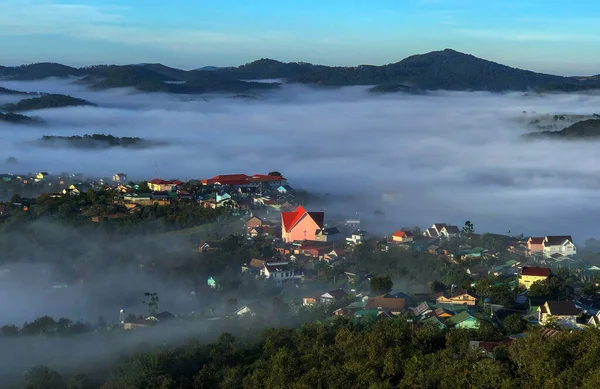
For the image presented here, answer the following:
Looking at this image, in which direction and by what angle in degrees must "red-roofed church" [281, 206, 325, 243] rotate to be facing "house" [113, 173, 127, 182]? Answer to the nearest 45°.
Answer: approximately 135° to its right

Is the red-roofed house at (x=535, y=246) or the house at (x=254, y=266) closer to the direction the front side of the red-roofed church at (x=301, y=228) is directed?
the house

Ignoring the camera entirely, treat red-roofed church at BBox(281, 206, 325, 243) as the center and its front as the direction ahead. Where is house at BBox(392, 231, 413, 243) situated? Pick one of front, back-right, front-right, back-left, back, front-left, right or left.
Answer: left

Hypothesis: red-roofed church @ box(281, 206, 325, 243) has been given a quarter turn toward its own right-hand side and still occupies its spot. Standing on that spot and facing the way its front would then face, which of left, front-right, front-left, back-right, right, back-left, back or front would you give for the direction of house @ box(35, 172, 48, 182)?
front-right

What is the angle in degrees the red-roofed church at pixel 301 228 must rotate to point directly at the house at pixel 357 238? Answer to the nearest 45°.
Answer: approximately 90° to its left

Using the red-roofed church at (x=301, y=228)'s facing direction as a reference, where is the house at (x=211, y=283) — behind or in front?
in front

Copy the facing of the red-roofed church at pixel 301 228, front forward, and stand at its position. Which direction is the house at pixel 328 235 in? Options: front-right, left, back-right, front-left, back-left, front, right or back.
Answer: left

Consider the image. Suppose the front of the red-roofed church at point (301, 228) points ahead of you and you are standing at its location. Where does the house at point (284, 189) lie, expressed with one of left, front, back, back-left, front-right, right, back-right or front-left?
back

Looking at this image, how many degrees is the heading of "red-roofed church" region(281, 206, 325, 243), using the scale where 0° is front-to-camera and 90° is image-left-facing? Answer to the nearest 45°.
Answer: approximately 0°

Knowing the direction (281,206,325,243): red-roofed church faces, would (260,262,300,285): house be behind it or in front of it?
in front

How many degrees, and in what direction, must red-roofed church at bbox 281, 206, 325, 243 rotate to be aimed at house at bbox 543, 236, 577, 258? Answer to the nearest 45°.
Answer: approximately 90° to its left

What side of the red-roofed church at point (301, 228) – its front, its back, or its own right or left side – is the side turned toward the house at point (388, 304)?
front

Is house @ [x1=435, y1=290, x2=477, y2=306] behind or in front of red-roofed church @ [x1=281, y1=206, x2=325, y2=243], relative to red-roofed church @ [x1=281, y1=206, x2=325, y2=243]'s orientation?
in front
